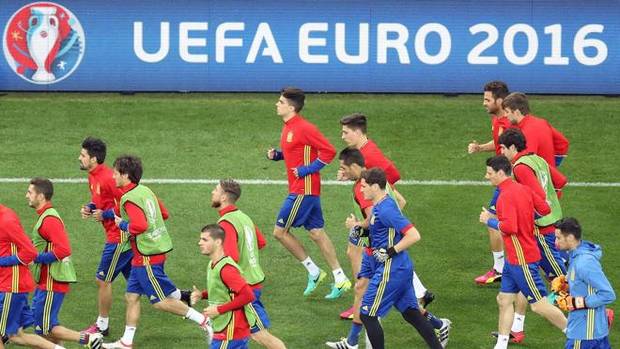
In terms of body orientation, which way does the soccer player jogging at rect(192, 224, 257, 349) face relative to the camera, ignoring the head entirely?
to the viewer's left

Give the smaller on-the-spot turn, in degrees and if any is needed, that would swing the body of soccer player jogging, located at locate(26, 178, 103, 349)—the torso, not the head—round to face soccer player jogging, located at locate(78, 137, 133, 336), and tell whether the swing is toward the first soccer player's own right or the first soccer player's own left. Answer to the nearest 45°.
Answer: approximately 135° to the first soccer player's own right

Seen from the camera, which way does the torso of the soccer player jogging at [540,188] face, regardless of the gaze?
to the viewer's left

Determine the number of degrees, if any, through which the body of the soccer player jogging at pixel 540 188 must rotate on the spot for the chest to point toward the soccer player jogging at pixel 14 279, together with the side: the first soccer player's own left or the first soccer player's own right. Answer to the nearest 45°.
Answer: approximately 45° to the first soccer player's own left

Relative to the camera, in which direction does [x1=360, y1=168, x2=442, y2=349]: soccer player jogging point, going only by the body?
to the viewer's left

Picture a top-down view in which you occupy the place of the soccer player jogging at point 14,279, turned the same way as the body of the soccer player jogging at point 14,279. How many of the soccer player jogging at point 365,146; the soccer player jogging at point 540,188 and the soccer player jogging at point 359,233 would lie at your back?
3

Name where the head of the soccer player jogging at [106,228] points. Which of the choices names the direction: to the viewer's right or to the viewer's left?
to the viewer's left

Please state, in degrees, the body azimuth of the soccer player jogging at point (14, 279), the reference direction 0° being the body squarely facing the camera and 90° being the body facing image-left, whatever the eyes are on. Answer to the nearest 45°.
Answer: approximately 90°

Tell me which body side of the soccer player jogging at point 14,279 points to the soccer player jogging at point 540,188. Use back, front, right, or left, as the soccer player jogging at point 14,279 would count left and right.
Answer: back
